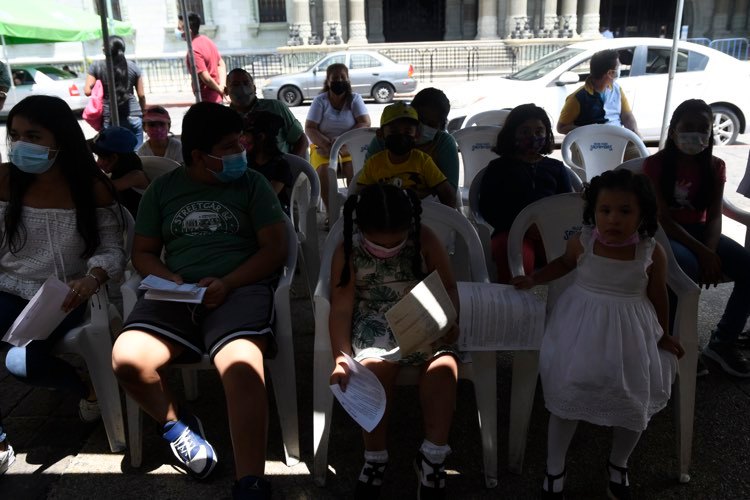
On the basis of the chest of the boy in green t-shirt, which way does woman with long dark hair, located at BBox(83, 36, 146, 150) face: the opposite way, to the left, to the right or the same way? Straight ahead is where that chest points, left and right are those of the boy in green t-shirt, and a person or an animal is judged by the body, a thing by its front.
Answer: the opposite way

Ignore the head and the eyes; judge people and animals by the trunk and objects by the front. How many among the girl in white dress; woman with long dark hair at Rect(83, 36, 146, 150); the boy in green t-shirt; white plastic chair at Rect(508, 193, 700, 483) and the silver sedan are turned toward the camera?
3

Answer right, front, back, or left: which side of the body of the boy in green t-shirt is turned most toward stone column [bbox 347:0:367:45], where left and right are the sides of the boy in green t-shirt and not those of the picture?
back

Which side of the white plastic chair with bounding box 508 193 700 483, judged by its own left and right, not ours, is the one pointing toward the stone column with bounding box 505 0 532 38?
back

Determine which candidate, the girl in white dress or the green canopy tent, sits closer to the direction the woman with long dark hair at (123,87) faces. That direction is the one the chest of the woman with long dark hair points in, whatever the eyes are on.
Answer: the green canopy tent

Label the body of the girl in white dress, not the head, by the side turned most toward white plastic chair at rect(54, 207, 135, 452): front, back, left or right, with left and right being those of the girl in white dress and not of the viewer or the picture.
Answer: right

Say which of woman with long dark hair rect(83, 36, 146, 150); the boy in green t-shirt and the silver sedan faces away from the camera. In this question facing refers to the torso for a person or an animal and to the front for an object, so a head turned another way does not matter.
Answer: the woman with long dark hair

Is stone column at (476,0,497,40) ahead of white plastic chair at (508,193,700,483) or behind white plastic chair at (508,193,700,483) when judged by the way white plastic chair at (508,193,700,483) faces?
behind

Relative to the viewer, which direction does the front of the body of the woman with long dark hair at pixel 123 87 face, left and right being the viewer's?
facing away from the viewer

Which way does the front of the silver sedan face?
to the viewer's left

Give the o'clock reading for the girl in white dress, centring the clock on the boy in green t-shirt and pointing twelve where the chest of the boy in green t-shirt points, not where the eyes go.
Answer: The girl in white dress is roughly at 10 o'clock from the boy in green t-shirt.

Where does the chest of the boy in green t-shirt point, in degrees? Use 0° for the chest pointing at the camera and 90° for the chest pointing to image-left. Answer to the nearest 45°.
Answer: approximately 0°

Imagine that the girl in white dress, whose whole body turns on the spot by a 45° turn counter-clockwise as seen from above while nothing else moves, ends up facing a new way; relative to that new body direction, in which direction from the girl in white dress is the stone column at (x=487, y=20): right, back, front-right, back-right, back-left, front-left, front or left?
back-left
